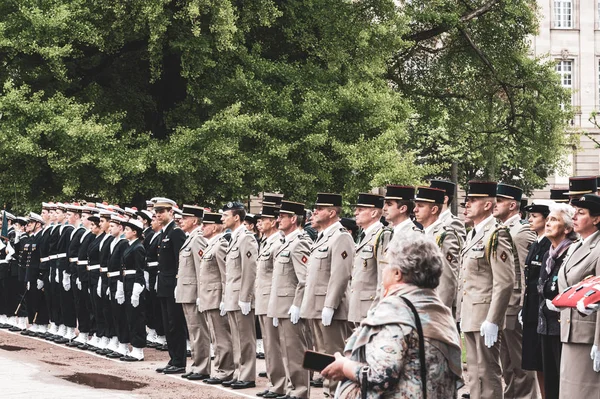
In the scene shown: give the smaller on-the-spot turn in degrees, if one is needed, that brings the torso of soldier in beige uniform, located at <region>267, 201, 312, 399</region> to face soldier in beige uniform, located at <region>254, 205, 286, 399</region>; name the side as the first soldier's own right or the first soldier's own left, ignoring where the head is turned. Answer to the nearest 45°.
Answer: approximately 90° to the first soldier's own right

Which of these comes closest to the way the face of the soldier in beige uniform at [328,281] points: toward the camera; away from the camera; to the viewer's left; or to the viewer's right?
to the viewer's left

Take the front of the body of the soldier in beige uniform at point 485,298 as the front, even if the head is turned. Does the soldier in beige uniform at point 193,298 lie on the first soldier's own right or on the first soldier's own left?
on the first soldier's own right

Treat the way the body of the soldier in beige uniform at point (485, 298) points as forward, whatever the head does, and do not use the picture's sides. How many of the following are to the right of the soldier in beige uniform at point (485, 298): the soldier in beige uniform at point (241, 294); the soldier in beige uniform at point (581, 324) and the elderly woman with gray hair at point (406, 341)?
1

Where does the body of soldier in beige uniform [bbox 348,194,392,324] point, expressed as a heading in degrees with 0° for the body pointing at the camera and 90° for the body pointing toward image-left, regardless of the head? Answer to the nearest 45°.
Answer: approximately 45°

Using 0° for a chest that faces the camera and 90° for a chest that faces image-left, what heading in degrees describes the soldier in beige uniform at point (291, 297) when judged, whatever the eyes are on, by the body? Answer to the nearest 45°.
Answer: approximately 45°

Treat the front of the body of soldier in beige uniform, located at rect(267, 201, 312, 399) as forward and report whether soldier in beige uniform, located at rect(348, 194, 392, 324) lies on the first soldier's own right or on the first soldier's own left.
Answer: on the first soldier's own left

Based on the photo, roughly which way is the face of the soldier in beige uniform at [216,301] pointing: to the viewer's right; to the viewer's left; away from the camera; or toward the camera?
to the viewer's left

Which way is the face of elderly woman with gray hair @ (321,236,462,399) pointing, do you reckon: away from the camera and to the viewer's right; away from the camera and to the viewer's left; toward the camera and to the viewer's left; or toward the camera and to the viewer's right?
away from the camera and to the viewer's left

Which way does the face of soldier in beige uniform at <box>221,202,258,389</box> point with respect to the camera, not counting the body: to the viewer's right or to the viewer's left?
to the viewer's left

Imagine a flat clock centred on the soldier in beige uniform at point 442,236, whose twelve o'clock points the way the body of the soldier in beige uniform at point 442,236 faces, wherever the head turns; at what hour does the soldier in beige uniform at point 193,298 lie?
the soldier in beige uniform at point 193,298 is roughly at 3 o'clock from the soldier in beige uniform at point 442,236.

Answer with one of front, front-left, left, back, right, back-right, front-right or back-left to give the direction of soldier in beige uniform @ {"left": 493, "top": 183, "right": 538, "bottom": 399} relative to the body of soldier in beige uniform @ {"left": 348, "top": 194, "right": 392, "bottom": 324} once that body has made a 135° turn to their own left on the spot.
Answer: front
